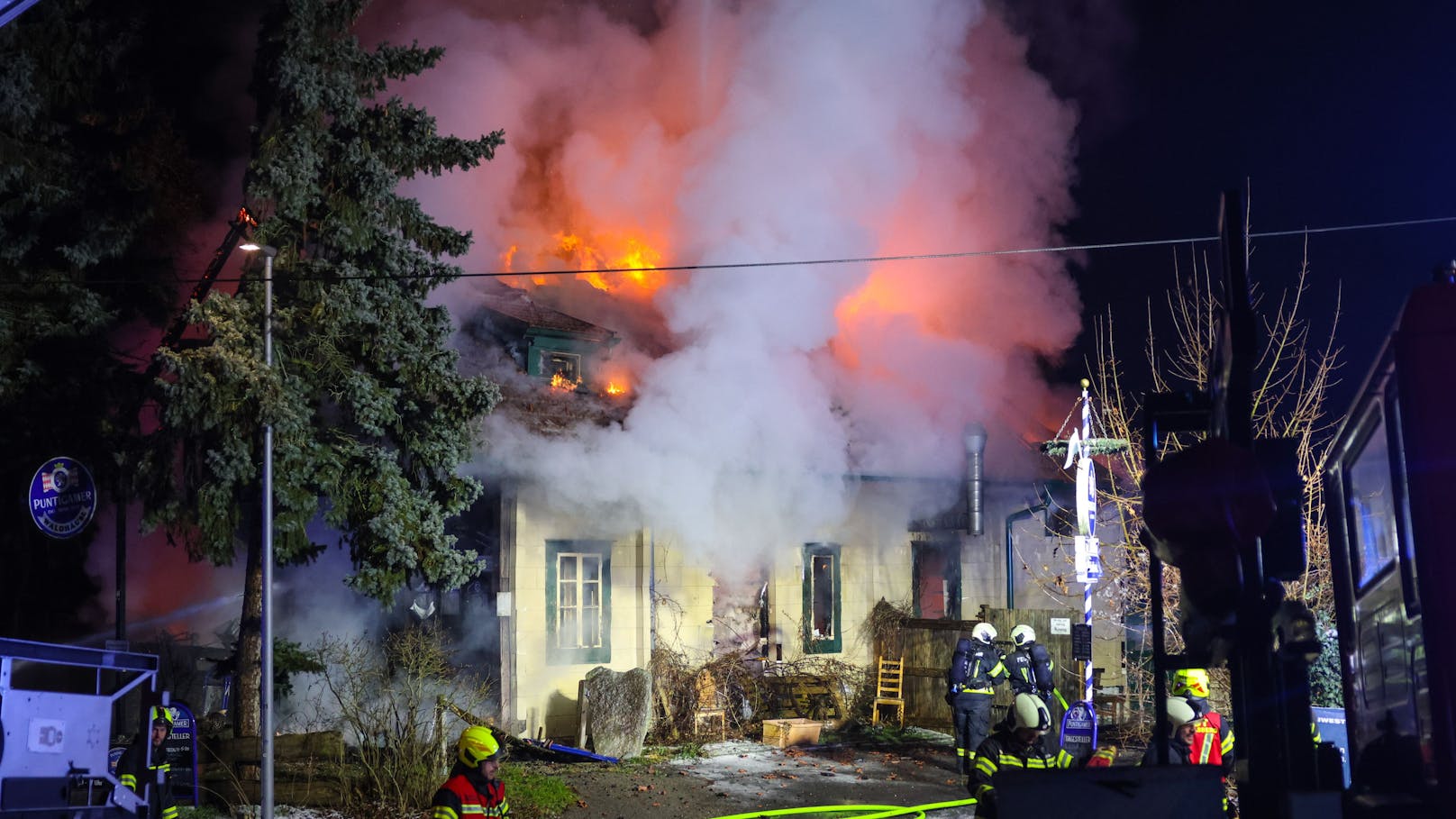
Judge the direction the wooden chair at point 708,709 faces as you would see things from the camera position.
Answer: facing the viewer and to the right of the viewer

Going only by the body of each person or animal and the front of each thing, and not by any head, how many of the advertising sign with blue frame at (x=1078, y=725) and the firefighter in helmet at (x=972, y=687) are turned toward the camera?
1

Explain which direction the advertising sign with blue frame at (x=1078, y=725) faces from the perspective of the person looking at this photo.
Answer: facing the viewer

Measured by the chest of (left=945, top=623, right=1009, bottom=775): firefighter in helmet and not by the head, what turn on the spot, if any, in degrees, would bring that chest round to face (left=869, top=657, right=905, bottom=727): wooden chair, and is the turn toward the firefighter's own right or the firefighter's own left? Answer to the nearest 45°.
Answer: approximately 45° to the firefighter's own left

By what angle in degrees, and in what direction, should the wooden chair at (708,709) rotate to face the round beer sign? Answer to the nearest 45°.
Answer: approximately 90° to its right

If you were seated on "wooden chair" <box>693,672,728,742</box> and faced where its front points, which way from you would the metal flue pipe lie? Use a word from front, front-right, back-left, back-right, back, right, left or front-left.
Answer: left

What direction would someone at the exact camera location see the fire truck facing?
facing away from the viewer and to the left of the viewer

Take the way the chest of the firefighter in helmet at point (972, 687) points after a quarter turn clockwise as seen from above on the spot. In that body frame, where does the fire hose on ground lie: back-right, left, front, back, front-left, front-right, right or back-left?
right

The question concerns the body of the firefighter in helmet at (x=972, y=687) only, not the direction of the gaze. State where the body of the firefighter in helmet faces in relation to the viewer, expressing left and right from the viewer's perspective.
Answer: facing away from the viewer and to the right of the viewer

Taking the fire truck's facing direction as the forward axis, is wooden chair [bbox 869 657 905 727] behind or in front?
in front

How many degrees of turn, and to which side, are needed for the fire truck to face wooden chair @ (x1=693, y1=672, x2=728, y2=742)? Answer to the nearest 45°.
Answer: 0° — it already faces it

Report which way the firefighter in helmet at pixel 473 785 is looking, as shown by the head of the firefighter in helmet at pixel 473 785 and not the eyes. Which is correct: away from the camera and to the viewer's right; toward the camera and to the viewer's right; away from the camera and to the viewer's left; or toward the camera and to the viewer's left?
toward the camera and to the viewer's right
